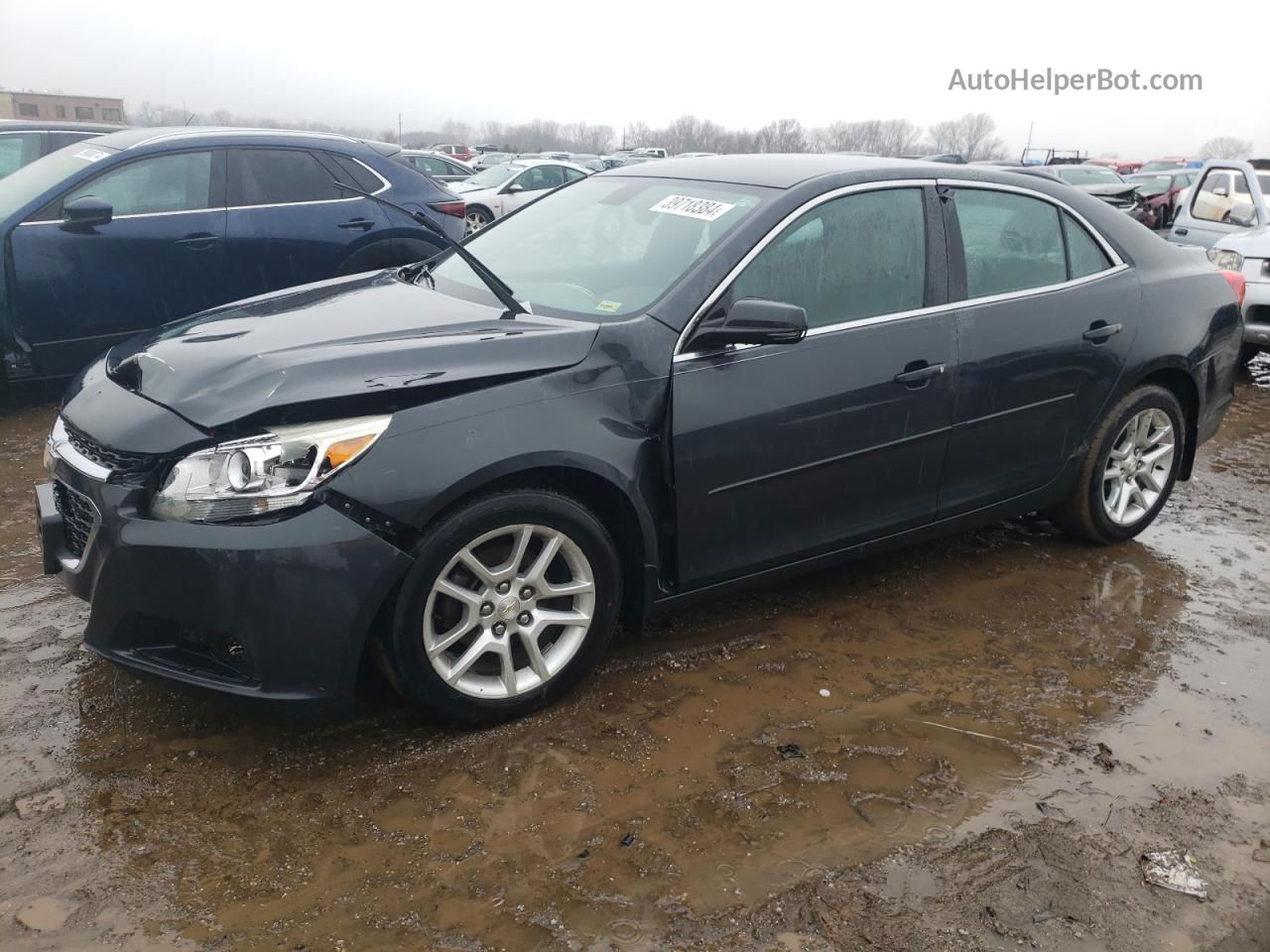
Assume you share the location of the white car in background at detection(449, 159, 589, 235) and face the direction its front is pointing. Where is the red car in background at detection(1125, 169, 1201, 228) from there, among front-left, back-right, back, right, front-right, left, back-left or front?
back-left

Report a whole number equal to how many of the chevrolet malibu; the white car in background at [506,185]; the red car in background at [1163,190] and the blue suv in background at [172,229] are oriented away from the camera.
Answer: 0

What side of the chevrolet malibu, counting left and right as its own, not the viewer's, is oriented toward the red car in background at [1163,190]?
back

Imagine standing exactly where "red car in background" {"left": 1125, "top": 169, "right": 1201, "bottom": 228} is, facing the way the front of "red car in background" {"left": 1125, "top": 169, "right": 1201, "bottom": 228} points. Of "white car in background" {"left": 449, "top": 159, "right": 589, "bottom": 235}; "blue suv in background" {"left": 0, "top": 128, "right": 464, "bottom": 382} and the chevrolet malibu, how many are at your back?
0

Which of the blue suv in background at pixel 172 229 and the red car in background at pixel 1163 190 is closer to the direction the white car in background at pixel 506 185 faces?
the blue suv in background

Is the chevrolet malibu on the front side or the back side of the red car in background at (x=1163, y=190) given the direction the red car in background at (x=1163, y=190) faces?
on the front side

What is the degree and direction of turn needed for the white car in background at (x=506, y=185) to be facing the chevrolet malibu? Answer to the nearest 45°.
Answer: approximately 45° to its left

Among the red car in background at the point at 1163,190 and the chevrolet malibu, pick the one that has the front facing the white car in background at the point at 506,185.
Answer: the red car in background

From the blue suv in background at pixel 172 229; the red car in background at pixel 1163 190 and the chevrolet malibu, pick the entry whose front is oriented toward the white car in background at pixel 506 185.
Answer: the red car in background

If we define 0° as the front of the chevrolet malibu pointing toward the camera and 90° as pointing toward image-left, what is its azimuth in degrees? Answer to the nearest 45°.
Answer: approximately 45°

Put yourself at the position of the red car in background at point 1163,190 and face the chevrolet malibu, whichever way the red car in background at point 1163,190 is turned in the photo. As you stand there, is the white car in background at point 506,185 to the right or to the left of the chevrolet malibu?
right

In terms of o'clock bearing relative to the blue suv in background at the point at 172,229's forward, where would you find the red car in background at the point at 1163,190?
The red car in background is roughly at 5 o'clock from the blue suv in background.

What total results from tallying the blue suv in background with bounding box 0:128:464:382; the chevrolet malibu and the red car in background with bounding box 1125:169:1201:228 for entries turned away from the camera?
0

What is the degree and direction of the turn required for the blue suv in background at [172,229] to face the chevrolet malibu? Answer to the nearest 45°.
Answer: approximately 90° to its left

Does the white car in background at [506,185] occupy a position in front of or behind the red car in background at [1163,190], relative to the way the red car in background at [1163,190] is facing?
in front

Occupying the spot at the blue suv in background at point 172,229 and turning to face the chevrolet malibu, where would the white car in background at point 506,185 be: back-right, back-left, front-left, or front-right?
back-left

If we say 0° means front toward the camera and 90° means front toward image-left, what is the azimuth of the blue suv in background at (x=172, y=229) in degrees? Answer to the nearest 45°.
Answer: approximately 90°

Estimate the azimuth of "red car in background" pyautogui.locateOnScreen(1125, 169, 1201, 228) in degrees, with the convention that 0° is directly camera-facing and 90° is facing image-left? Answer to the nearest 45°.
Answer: approximately 45°

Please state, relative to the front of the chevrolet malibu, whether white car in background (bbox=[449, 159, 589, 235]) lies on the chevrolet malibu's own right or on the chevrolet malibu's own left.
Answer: on the chevrolet malibu's own right

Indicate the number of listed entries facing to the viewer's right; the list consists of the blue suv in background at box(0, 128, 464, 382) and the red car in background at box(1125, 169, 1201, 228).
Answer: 0

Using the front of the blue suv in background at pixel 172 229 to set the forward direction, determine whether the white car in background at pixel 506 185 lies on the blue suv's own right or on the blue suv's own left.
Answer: on the blue suv's own right
